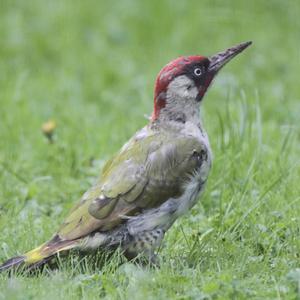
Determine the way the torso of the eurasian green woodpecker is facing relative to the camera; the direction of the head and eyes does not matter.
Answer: to the viewer's right
